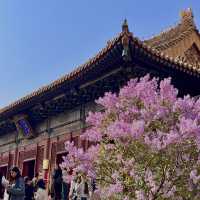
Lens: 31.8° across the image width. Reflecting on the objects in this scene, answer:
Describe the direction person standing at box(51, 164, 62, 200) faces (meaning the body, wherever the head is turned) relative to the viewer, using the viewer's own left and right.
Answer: facing away from the viewer

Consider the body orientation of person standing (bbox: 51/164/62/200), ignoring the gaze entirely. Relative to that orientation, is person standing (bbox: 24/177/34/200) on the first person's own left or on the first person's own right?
on the first person's own left
